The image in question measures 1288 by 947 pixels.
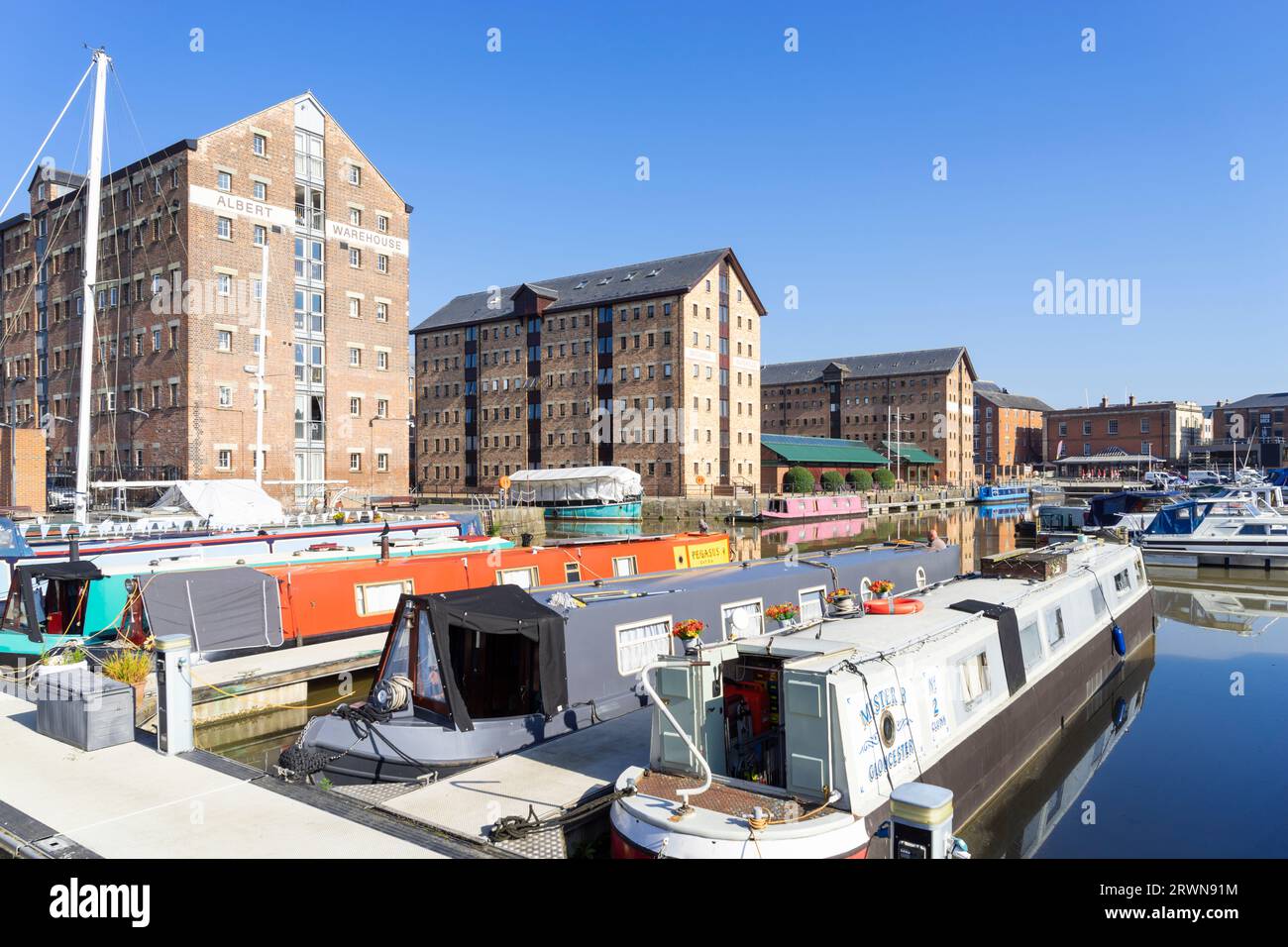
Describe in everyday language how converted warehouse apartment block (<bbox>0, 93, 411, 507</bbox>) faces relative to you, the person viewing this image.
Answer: facing the viewer and to the right of the viewer

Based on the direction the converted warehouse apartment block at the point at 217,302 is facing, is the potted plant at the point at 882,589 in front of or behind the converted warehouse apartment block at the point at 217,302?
in front

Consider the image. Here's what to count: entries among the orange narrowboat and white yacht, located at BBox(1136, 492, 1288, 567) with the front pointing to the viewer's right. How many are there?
1

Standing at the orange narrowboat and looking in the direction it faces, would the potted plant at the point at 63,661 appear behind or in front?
in front

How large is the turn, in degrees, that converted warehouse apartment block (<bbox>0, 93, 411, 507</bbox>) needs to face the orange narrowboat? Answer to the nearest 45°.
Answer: approximately 45° to its right

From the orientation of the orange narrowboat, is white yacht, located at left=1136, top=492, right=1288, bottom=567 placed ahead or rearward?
rearward

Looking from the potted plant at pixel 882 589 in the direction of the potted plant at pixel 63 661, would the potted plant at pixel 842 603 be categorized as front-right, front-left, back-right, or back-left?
front-left
